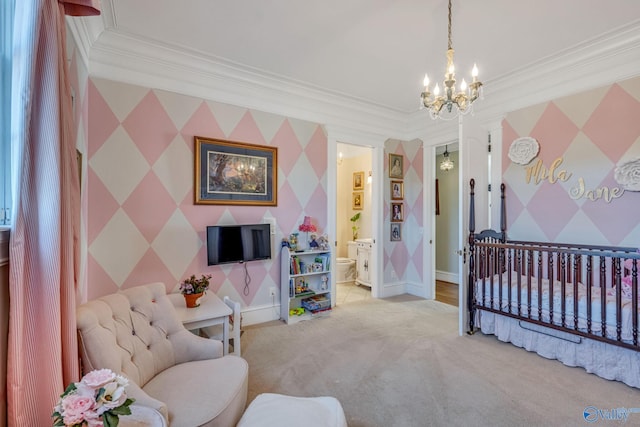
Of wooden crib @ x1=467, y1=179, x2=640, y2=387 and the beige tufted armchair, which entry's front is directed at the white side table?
the wooden crib

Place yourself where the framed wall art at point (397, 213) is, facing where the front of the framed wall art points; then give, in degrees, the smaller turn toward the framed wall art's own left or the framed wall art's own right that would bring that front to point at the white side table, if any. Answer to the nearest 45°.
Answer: approximately 45° to the framed wall art's own right

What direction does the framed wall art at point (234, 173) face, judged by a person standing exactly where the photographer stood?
facing the viewer and to the right of the viewer

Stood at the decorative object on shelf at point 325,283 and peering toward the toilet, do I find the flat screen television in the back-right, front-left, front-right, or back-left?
back-left

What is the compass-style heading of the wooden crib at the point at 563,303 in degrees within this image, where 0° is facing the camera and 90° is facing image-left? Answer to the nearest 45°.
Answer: approximately 45°

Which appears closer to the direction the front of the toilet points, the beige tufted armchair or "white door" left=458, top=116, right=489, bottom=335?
the beige tufted armchair

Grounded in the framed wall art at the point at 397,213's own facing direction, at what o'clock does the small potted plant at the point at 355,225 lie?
The small potted plant is roughly at 5 o'clock from the framed wall art.

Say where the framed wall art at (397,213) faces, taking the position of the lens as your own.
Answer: facing the viewer

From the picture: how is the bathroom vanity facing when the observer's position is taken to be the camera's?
facing the viewer and to the left of the viewer

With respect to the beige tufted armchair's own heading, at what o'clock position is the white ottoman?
The white ottoman is roughly at 12 o'clock from the beige tufted armchair.

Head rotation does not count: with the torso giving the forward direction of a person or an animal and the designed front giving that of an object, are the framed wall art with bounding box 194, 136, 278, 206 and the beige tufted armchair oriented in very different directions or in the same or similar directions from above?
same or similar directions

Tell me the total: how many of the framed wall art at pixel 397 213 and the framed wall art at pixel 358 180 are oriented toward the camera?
2
